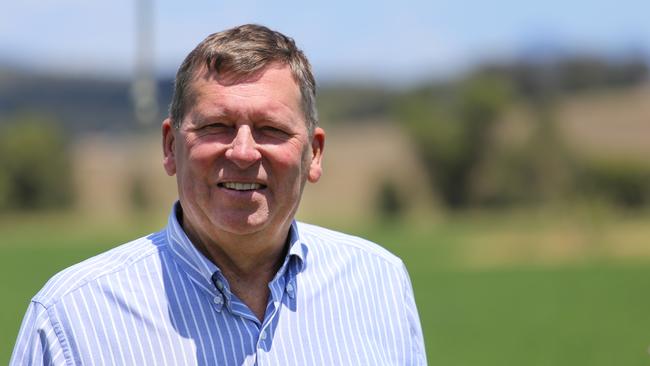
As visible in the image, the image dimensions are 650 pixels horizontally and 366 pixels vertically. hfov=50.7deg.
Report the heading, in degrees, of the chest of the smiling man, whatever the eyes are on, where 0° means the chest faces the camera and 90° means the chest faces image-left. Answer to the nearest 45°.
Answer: approximately 0°
